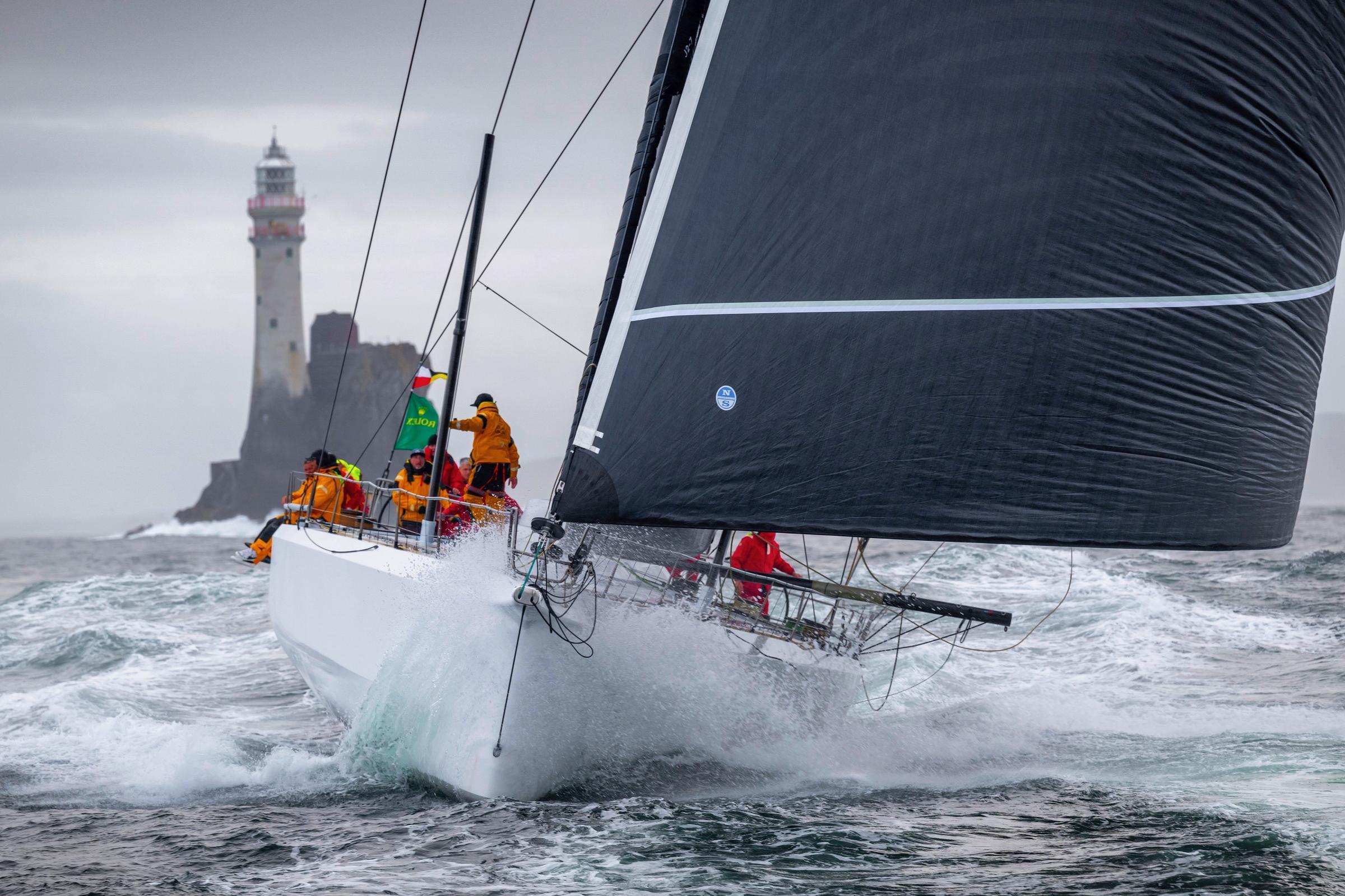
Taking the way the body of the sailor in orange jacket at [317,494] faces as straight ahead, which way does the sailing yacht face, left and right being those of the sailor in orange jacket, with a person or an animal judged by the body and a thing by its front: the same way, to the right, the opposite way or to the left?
to the left

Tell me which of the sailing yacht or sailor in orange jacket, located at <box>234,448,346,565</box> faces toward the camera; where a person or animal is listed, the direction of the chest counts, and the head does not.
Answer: the sailing yacht

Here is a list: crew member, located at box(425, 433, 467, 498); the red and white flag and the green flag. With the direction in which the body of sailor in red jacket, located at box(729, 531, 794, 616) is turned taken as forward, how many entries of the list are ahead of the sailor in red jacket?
0

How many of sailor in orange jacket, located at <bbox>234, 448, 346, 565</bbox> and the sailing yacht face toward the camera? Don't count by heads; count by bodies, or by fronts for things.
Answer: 1

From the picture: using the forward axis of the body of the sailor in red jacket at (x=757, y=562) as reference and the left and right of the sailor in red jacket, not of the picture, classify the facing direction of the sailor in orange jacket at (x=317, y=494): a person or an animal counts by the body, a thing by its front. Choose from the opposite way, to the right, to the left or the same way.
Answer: to the right

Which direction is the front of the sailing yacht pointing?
toward the camera

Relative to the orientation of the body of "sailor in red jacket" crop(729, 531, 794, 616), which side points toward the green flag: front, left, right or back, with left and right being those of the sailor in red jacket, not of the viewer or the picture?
back

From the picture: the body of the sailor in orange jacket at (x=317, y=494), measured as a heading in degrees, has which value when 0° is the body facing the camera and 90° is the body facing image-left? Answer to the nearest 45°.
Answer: approximately 90°
